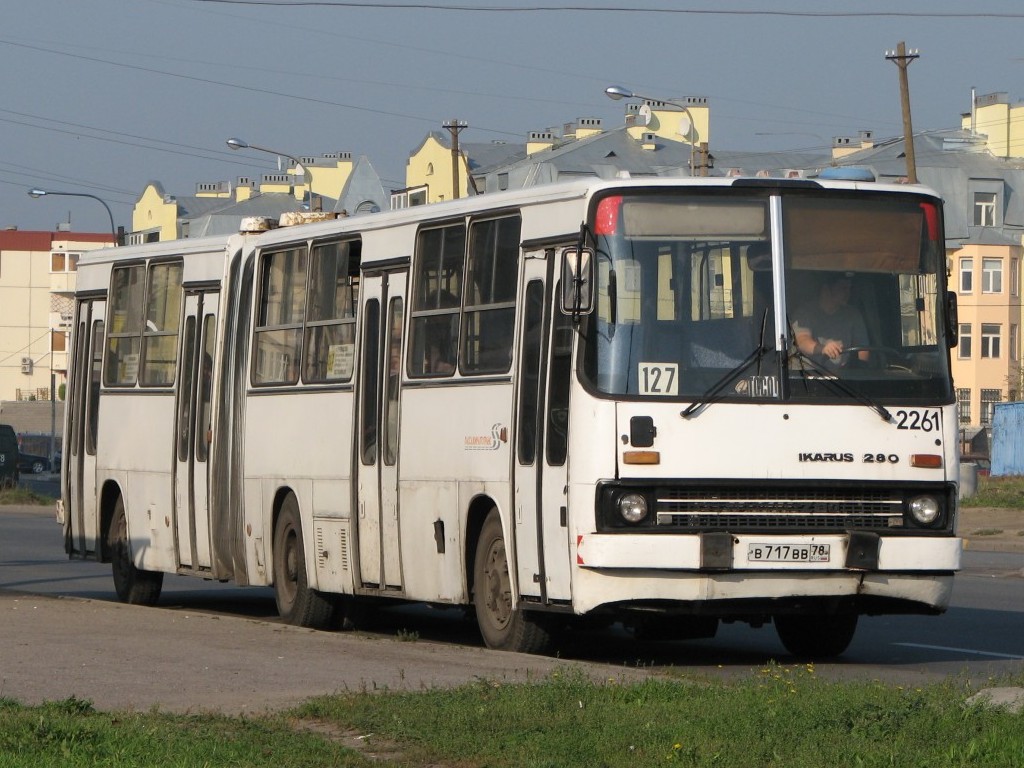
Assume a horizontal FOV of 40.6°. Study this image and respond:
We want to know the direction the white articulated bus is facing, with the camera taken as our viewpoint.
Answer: facing the viewer and to the right of the viewer
